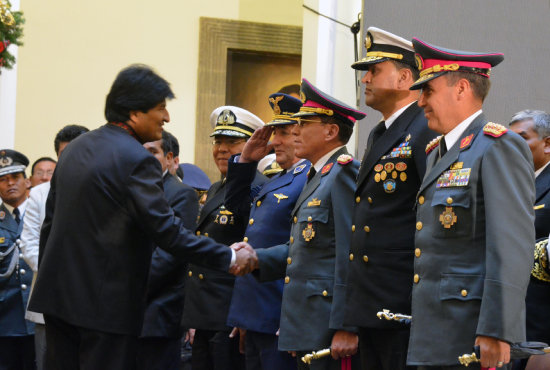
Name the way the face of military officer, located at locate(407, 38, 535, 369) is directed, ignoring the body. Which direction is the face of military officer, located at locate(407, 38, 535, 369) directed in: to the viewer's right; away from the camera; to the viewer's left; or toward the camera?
to the viewer's left

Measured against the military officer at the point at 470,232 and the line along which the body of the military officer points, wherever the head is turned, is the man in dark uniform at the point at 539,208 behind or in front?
behind

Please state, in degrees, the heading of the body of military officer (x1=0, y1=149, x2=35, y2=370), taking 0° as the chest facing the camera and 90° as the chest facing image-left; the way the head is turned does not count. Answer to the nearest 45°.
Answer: approximately 0°

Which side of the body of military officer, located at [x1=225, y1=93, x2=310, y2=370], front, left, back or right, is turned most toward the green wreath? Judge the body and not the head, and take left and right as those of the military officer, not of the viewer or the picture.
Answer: right

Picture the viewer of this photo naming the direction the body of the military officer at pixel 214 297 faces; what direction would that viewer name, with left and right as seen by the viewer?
facing the viewer and to the left of the viewer

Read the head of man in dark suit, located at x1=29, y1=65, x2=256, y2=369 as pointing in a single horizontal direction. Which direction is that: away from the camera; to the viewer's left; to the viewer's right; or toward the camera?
to the viewer's right

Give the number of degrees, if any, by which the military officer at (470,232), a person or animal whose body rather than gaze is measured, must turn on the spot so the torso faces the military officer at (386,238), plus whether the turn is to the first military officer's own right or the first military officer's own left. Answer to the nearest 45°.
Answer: approximately 90° to the first military officer's own right

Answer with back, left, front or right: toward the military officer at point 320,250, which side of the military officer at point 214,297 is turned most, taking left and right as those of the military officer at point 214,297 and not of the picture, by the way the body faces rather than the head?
left

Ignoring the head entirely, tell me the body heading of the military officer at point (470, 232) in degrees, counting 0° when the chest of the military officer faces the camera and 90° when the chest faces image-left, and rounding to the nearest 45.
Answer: approximately 45°

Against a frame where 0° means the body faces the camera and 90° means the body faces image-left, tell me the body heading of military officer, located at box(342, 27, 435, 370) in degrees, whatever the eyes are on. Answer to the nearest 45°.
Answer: approximately 45°

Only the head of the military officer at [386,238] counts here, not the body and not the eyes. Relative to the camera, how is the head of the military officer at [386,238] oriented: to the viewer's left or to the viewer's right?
to the viewer's left

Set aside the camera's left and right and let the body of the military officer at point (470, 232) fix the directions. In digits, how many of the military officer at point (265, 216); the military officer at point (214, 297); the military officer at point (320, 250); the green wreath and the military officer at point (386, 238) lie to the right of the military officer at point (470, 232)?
5

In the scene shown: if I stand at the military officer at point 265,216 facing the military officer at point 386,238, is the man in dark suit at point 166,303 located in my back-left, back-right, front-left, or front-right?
back-right

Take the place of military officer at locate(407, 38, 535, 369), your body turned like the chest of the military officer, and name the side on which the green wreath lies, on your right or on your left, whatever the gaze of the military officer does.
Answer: on your right

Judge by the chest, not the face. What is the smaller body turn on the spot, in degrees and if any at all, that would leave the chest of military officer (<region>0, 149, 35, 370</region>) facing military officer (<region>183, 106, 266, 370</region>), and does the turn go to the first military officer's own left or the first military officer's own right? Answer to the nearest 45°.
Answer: approximately 45° to the first military officer's own left

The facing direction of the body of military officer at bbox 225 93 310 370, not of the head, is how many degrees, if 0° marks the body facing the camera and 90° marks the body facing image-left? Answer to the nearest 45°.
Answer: approximately 45°
